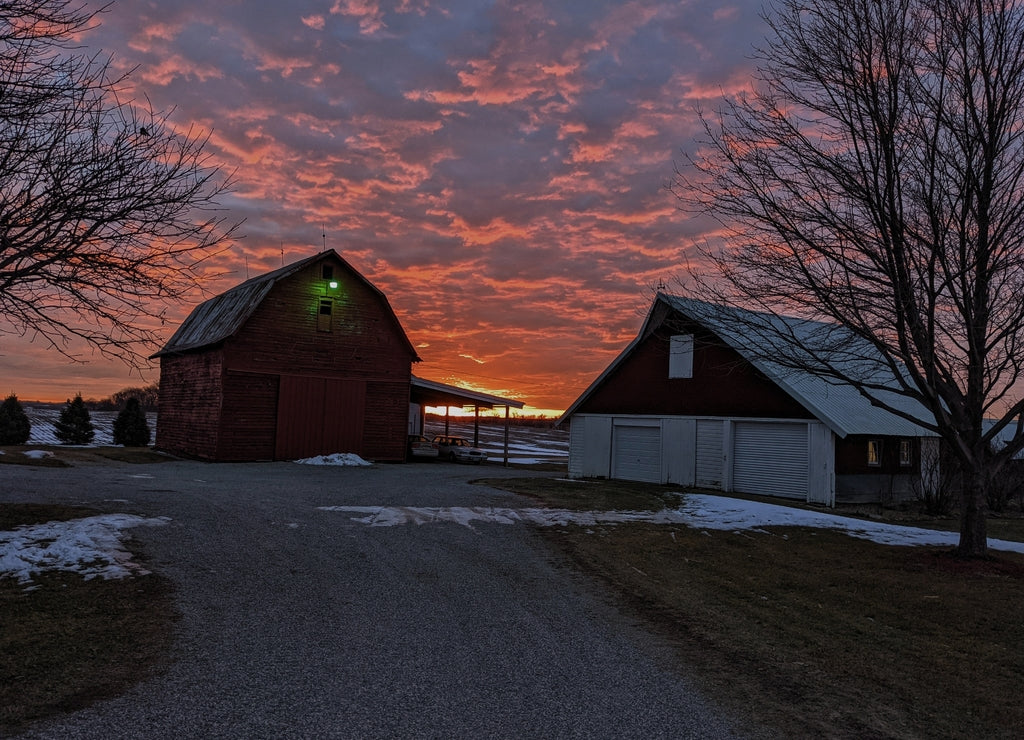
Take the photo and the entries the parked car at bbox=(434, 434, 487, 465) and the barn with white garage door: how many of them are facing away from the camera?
0

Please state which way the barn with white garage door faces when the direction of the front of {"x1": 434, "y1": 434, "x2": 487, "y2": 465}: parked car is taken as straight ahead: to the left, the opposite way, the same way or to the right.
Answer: to the right

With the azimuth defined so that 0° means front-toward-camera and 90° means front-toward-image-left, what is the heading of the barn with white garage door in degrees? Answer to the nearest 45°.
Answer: approximately 45°

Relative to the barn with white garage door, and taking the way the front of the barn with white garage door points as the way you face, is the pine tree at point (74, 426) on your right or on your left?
on your right

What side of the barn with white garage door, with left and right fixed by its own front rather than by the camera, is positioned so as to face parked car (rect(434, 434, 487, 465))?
right

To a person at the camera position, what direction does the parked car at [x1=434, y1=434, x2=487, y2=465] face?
facing the viewer and to the right of the viewer

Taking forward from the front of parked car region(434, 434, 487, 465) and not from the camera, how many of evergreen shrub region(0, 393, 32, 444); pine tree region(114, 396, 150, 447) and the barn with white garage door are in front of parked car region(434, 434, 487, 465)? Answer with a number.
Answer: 1

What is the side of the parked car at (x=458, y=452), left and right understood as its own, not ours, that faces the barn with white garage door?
front
